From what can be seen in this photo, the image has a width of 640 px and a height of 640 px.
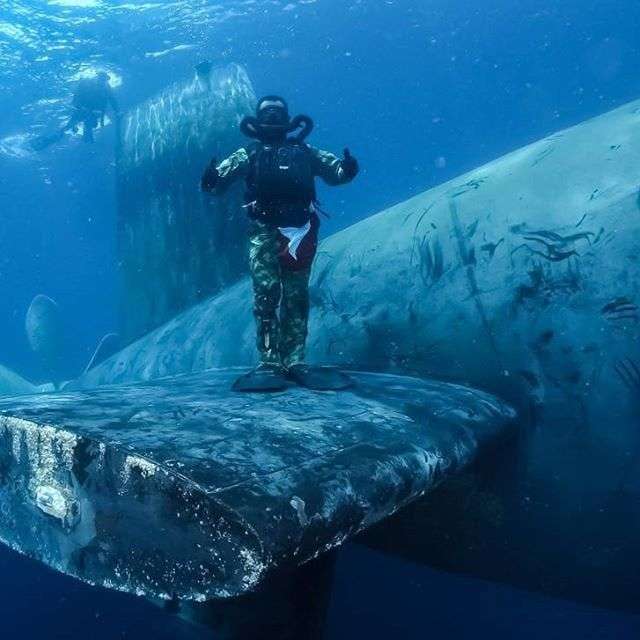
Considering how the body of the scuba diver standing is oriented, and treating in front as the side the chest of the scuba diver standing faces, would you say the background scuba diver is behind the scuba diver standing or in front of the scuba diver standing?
behind

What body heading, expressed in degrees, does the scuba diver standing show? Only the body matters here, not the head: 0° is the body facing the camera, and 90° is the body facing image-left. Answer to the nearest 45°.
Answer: approximately 0°
